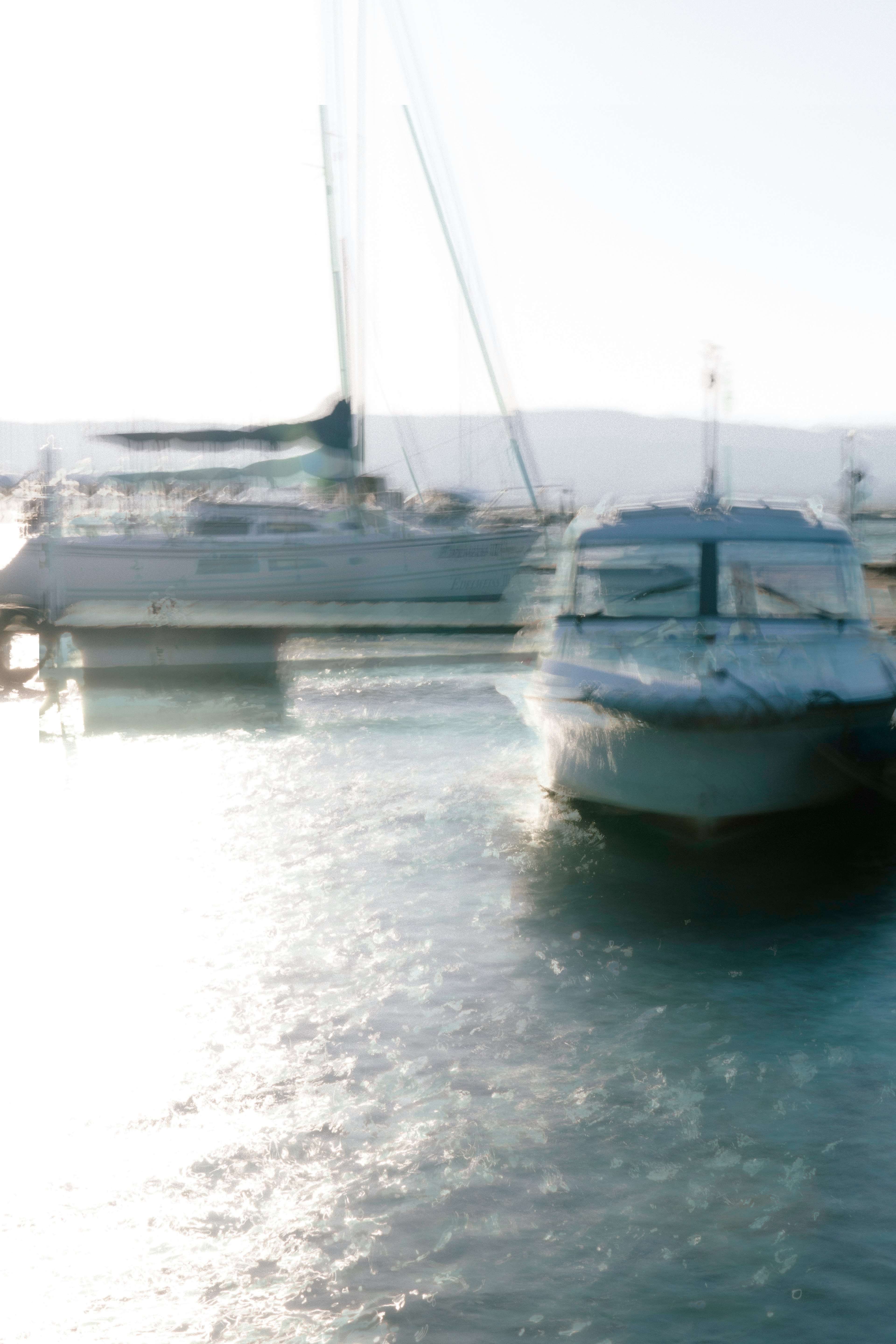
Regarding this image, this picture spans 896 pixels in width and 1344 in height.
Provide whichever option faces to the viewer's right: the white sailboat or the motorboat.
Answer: the white sailboat

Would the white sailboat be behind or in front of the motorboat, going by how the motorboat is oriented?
behind

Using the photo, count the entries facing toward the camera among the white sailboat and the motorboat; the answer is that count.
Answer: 1

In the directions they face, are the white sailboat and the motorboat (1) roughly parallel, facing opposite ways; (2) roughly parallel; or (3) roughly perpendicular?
roughly perpendicular

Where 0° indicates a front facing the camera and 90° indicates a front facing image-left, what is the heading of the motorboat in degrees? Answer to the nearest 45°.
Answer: approximately 0°

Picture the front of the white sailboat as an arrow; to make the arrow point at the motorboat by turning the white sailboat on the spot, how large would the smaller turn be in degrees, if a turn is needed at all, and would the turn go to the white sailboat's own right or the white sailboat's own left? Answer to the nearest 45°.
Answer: approximately 90° to the white sailboat's own right

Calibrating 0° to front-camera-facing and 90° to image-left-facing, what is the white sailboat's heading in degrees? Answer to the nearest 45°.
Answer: approximately 270°
